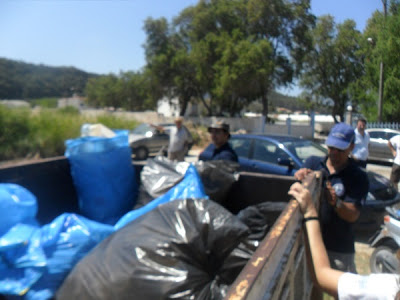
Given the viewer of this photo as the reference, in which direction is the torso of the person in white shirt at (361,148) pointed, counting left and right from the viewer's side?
facing the viewer

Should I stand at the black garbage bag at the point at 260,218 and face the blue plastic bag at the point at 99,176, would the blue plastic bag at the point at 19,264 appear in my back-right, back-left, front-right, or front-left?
front-left

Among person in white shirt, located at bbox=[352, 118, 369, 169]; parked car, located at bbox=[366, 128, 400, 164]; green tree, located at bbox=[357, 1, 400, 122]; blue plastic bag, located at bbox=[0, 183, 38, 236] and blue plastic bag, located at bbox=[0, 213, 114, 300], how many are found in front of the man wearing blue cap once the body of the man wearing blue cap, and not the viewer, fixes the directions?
2

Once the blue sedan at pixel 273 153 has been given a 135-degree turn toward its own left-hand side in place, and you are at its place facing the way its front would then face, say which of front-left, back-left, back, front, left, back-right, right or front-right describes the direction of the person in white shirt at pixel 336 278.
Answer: back

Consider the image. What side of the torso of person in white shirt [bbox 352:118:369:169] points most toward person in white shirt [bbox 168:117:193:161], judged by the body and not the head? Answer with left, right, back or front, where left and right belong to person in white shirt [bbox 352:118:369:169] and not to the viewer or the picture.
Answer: right

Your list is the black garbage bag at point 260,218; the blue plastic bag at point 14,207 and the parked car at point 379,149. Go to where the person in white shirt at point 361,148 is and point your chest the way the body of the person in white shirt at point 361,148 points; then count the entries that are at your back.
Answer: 1

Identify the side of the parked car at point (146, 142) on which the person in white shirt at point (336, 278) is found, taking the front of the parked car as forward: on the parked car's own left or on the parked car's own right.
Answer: on the parked car's own left

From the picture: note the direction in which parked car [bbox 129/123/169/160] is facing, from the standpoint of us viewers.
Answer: facing the viewer and to the left of the viewer

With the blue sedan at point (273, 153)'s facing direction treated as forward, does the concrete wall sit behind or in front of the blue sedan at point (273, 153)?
behind

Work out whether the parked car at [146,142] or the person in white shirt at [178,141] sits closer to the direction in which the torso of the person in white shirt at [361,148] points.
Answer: the person in white shirt

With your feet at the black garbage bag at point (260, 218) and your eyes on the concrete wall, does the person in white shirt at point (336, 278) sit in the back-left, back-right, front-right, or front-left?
back-right

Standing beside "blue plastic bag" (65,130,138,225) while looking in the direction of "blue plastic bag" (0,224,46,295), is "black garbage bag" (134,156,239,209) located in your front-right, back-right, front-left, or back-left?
back-left

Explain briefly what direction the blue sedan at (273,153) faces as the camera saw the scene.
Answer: facing the viewer and to the right of the viewer
